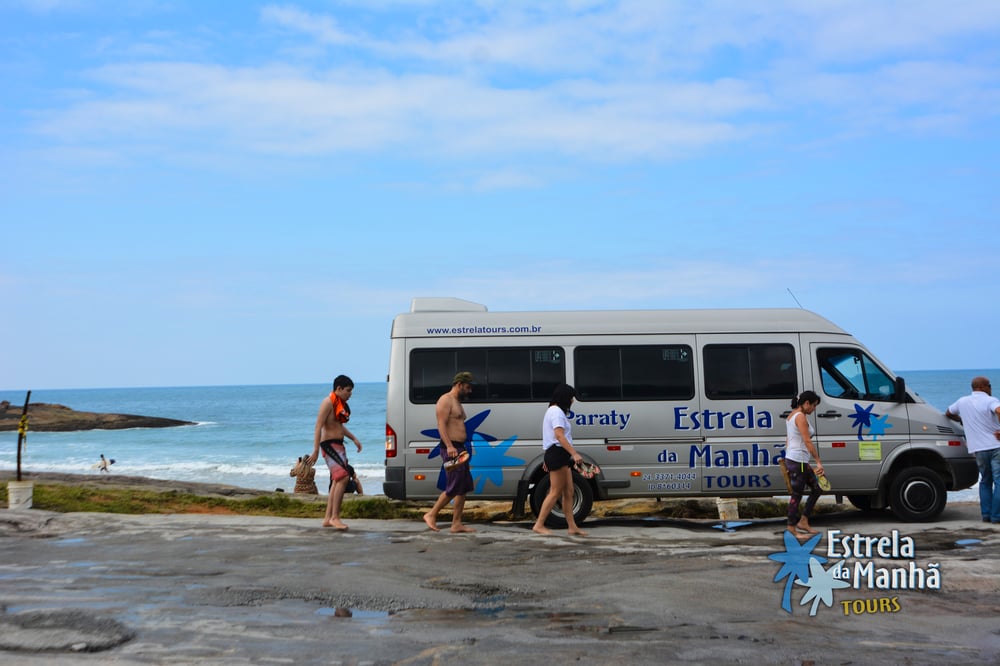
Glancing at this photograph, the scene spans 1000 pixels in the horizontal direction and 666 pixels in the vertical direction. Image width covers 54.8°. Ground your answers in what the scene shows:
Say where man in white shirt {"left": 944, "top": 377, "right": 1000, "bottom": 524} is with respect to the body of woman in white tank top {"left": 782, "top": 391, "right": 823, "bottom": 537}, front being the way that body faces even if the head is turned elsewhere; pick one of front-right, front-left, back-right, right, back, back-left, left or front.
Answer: front-left

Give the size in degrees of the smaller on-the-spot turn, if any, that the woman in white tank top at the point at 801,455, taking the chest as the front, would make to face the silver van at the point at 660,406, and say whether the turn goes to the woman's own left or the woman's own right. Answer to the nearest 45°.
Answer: approximately 180°

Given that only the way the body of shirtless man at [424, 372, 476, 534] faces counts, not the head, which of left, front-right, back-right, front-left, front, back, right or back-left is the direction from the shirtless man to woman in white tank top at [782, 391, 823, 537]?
front

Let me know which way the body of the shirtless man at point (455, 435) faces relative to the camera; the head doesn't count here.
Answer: to the viewer's right

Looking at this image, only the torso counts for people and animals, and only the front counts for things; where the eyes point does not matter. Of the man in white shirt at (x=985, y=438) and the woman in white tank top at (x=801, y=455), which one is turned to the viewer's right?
the woman in white tank top

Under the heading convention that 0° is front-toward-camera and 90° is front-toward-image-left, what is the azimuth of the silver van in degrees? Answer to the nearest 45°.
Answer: approximately 270°

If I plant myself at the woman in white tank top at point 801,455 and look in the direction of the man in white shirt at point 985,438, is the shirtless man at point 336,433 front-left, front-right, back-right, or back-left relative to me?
back-left

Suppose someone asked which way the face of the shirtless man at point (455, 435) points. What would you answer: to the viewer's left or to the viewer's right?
to the viewer's right

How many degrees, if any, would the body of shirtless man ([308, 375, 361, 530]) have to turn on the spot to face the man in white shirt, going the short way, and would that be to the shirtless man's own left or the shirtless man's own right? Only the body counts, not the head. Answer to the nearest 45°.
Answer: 0° — they already face them

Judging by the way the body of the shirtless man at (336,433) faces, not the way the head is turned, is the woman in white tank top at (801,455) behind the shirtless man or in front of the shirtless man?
in front

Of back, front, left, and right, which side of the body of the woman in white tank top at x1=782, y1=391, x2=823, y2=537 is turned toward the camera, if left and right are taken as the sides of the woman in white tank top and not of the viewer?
right
